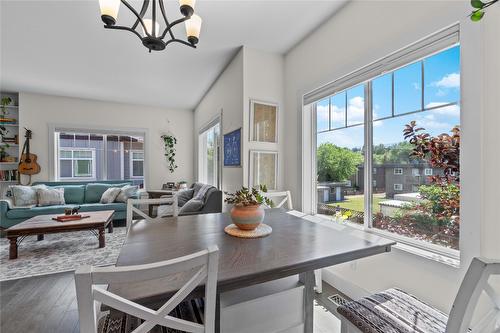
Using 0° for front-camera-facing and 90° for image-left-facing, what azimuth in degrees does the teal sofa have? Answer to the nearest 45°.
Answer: approximately 0°

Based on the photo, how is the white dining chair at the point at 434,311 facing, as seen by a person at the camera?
facing away from the viewer and to the left of the viewer

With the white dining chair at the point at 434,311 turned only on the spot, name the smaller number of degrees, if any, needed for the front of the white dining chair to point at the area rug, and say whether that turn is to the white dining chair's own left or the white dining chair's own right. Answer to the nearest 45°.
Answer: approximately 45° to the white dining chair's own left

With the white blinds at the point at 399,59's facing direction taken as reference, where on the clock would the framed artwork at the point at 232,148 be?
The framed artwork is roughly at 2 o'clock from the white blinds.

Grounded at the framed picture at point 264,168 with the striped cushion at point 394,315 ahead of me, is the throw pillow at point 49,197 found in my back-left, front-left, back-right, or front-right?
back-right

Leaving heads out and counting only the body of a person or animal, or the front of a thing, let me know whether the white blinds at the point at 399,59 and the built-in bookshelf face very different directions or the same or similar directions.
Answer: very different directions
